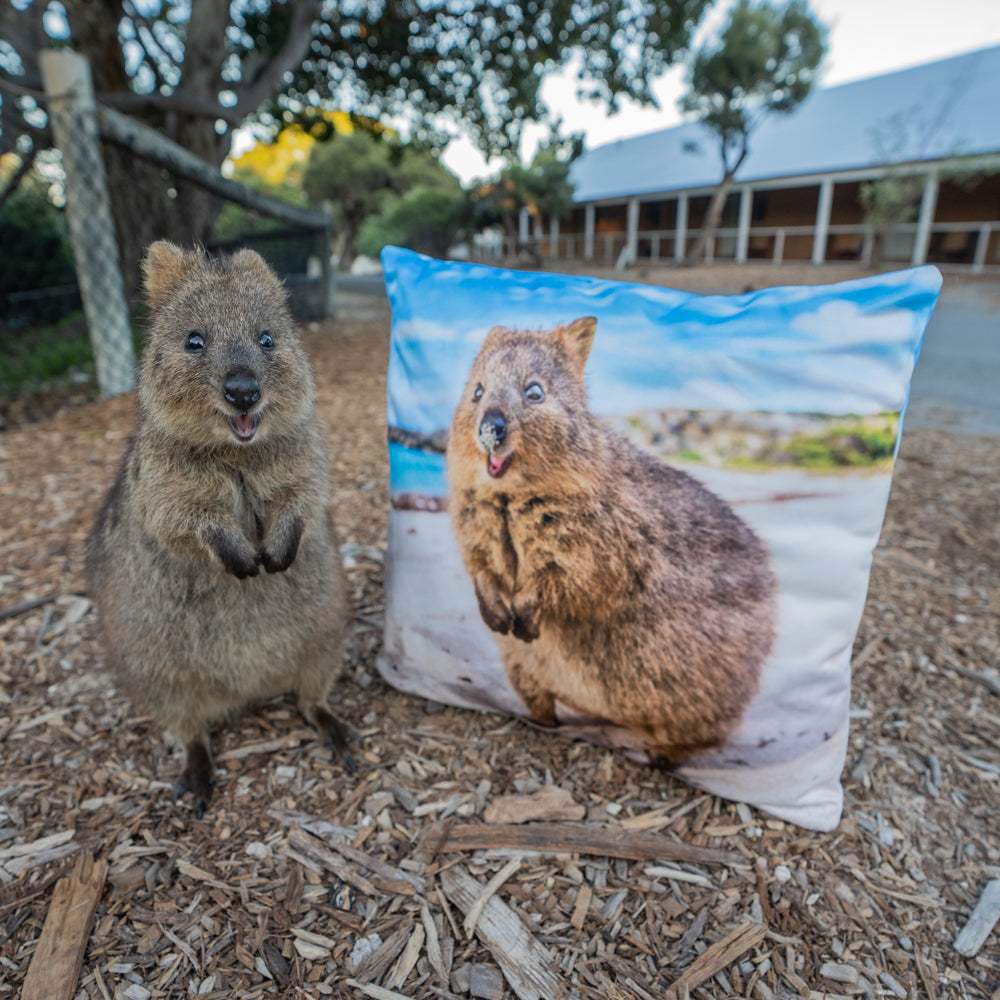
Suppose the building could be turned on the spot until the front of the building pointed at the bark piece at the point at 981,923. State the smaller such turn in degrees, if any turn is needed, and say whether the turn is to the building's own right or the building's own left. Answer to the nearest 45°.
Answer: approximately 45° to the building's own left

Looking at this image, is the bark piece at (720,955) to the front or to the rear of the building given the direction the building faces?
to the front

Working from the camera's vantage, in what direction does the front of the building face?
facing the viewer and to the left of the viewer

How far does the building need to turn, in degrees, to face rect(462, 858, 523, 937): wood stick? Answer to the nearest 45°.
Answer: approximately 45° to its left

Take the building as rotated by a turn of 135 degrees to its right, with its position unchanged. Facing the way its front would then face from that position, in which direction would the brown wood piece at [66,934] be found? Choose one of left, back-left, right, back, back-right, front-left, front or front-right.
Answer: back

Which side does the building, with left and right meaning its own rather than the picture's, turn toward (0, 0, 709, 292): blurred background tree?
front

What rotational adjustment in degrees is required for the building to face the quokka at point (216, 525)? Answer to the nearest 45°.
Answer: approximately 45° to its left

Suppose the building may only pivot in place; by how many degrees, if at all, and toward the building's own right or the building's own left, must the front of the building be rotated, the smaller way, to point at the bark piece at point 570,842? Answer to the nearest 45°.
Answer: approximately 45° to the building's own left

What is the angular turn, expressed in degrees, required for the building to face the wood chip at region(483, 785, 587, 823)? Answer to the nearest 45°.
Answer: approximately 45° to its left

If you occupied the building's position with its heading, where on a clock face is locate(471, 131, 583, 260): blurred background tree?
The blurred background tree is roughly at 1 o'clock from the building.

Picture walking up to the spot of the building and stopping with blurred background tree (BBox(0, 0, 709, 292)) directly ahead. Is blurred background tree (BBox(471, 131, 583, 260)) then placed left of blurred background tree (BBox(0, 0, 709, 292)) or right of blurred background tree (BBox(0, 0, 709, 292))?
right

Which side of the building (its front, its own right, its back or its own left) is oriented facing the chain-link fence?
front
